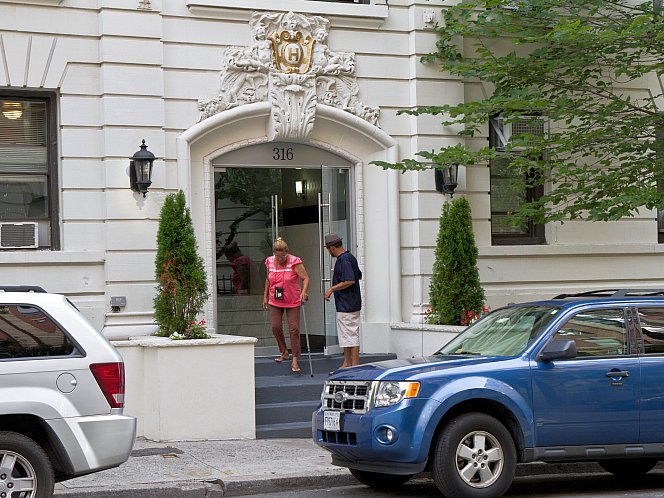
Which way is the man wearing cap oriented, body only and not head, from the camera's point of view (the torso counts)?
to the viewer's left

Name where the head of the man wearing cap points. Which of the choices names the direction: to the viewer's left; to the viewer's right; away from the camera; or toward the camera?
to the viewer's left

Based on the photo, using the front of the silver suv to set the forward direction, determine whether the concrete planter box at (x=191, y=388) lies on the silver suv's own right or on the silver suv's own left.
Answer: on the silver suv's own right

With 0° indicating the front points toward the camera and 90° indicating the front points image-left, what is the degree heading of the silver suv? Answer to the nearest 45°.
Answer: approximately 90°

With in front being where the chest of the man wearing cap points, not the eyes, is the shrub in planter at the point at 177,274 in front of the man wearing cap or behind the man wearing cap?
in front

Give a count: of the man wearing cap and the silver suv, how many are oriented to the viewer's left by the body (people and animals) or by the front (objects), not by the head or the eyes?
2

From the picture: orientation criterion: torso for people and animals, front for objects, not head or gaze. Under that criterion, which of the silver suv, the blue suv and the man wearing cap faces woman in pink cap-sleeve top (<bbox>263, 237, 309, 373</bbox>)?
the man wearing cap

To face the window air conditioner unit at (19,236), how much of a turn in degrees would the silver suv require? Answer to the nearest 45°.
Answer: approximately 90° to its right

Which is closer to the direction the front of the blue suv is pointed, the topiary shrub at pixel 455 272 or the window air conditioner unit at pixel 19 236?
the window air conditioner unit

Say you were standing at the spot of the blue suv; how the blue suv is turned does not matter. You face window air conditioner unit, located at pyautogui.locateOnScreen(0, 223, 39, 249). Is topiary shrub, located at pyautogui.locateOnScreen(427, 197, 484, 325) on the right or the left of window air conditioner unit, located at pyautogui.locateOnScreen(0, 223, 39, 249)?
right

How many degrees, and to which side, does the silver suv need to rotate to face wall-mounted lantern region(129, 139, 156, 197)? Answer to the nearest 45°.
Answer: approximately 90° to its right

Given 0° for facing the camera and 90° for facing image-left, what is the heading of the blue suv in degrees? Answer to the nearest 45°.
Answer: approximately 45°

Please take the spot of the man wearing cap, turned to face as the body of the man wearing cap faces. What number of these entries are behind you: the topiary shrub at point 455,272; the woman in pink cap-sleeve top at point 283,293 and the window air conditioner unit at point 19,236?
1

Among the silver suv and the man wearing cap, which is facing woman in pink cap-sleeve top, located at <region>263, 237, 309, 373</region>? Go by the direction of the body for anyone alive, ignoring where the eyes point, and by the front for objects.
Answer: the man wearing cap

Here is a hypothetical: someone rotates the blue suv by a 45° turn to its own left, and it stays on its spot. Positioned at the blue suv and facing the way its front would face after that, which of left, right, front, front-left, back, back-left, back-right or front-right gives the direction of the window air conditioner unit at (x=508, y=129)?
back

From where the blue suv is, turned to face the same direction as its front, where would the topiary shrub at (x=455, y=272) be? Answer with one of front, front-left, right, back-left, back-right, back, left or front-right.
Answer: back-right
